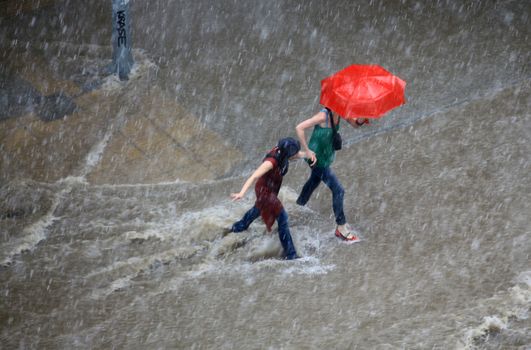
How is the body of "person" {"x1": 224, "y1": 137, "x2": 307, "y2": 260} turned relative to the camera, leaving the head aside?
to the viewer's right

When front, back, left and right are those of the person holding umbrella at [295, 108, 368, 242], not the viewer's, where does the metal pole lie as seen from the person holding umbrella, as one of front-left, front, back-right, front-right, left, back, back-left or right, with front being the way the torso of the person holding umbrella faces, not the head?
back-left

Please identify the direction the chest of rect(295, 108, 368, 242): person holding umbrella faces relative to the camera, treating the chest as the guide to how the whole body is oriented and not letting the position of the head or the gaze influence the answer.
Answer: to the viewer's right

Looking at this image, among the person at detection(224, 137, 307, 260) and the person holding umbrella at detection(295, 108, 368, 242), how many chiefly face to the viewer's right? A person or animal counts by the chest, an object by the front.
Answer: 2

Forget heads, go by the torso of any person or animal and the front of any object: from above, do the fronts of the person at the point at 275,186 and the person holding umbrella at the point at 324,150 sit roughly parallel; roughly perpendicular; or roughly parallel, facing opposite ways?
roughly parallel
